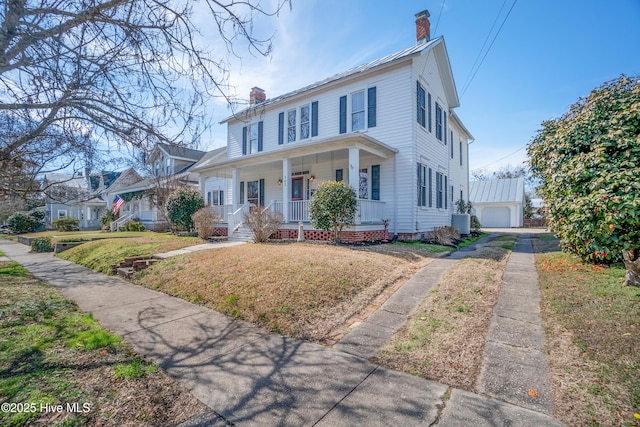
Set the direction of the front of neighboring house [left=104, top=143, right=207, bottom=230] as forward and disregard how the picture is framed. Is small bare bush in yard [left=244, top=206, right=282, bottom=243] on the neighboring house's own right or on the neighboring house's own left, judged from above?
on the neighboring house's own left

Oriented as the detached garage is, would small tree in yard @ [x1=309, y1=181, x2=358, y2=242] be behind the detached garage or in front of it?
in front

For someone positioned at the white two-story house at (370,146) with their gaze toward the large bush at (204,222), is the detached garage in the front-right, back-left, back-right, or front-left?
back-right

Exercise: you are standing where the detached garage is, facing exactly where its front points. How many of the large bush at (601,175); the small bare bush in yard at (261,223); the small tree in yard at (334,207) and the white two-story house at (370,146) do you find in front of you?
4

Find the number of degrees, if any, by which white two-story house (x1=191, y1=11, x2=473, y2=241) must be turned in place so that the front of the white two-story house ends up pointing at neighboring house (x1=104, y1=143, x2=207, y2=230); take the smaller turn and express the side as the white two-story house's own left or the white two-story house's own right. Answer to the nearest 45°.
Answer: approximately 90° to the white two-story house's own right

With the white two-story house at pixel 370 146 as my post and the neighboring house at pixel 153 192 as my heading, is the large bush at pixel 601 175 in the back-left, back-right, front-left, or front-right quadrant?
back-left

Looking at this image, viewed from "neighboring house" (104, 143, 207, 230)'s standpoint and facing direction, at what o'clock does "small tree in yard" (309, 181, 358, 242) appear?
The small tree in yard is roughly at 10 o'clock from the neighboring house.

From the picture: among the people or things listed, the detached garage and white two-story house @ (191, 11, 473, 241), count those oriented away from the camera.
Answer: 0

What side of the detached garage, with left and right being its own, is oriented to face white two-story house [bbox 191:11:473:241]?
front

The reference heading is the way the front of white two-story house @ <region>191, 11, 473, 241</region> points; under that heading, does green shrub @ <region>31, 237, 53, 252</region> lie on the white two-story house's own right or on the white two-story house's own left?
on the white two-story house's own right

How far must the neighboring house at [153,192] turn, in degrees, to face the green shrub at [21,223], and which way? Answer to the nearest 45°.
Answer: approximately 90° to its right
